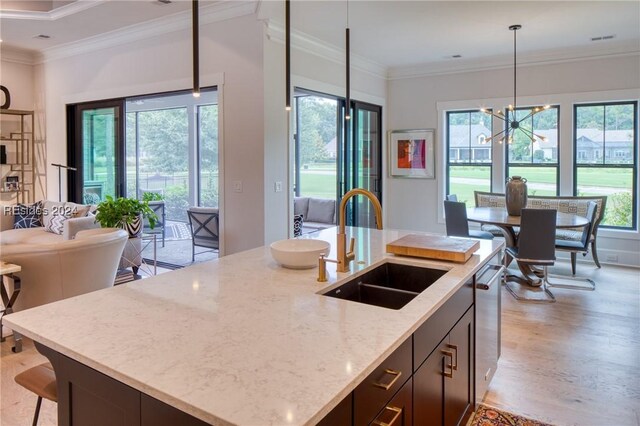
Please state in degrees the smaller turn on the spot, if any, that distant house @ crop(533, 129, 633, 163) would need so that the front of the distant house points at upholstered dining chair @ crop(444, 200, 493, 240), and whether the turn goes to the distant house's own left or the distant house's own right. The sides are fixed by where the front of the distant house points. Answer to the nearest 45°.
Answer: approximately 45° to the distant house's own right

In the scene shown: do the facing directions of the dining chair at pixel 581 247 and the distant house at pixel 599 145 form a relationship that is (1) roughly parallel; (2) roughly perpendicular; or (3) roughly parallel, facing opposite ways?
roughly perpendicular

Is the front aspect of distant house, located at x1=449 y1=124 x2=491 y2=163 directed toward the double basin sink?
yes

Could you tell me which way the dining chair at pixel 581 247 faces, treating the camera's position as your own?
facing to the left of the viewer

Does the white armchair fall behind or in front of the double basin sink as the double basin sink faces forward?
behind
